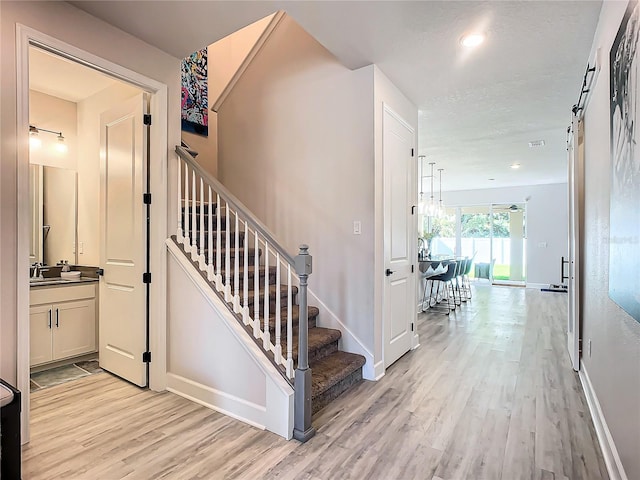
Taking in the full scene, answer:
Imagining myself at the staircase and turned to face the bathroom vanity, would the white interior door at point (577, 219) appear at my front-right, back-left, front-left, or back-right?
back-right

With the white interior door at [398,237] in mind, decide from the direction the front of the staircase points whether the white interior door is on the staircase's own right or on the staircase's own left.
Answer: on the staircase's own left

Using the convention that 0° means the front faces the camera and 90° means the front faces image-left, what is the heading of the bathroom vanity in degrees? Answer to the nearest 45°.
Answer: approximately 315°

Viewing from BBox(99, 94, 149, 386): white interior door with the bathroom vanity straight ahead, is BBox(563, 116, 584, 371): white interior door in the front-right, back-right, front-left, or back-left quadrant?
back-right

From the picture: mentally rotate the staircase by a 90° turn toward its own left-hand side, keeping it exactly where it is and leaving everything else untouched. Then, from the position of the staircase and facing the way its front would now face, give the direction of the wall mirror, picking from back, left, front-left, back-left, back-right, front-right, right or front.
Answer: left

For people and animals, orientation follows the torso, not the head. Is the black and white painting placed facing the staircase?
yes

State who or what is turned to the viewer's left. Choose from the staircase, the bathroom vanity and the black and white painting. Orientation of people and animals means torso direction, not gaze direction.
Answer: the black and white painting

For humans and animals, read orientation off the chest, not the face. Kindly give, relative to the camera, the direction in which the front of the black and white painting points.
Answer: facing to the left of the viewer

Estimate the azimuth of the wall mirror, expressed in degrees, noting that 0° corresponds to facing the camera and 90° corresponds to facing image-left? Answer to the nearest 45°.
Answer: approximately 315°
